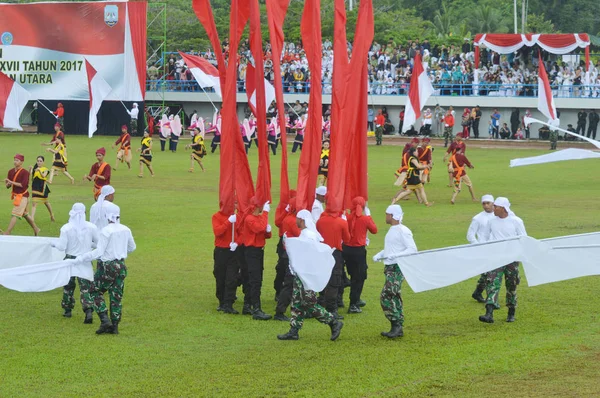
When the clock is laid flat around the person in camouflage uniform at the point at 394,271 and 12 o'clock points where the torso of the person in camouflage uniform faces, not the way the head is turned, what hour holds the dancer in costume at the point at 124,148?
The dancer in costume is roughly at 2 o'clock from the person in camouflage uniform.

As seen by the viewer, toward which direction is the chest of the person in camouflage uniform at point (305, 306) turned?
to the viewer's left

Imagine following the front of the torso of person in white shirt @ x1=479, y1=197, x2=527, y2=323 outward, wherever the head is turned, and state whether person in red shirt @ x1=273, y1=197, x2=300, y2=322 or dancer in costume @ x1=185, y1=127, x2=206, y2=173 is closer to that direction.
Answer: the person in red shirt

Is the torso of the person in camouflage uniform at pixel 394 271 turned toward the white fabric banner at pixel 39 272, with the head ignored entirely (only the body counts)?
yes
